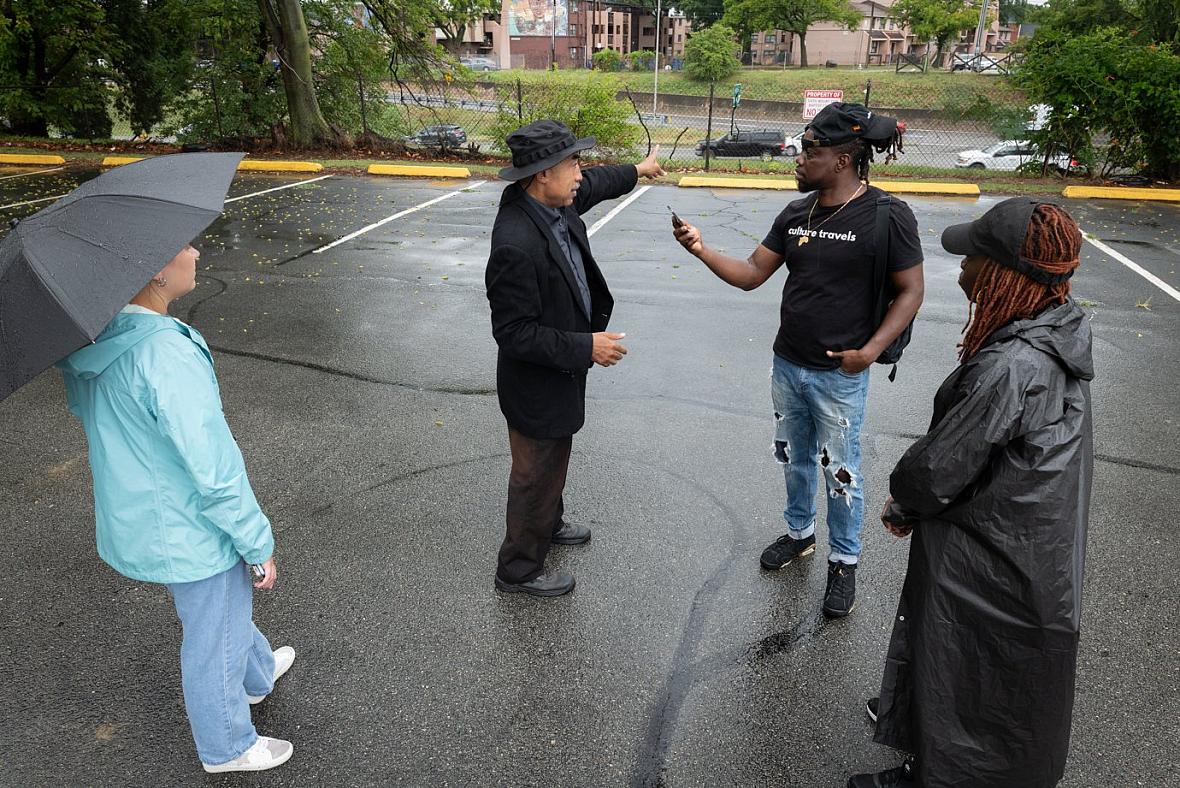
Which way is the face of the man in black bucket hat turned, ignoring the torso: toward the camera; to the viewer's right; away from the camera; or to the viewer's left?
to the viewer's right

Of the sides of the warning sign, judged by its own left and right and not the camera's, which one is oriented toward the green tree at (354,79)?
right

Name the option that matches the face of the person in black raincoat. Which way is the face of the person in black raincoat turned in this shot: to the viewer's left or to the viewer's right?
to the viewer's left

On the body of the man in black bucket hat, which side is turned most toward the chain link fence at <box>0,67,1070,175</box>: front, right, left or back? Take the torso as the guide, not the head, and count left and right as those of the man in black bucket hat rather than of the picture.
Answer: left

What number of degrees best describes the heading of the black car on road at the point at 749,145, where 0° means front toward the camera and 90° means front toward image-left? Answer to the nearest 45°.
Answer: approximately 90°

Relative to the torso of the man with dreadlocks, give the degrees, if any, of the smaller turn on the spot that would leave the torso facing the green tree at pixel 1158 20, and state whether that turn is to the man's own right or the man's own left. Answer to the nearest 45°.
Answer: approximately 135° to the man's own right

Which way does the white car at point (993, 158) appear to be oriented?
to the viewer's left

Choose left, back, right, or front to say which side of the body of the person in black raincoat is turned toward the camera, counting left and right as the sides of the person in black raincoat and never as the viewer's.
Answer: left

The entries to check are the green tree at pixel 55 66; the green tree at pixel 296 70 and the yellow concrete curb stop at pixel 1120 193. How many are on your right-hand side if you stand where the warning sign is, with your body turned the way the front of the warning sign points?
2

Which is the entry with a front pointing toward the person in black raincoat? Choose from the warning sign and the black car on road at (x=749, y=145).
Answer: the warning sign

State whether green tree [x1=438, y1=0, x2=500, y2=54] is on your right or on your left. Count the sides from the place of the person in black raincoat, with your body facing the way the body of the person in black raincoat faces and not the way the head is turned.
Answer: on your right
